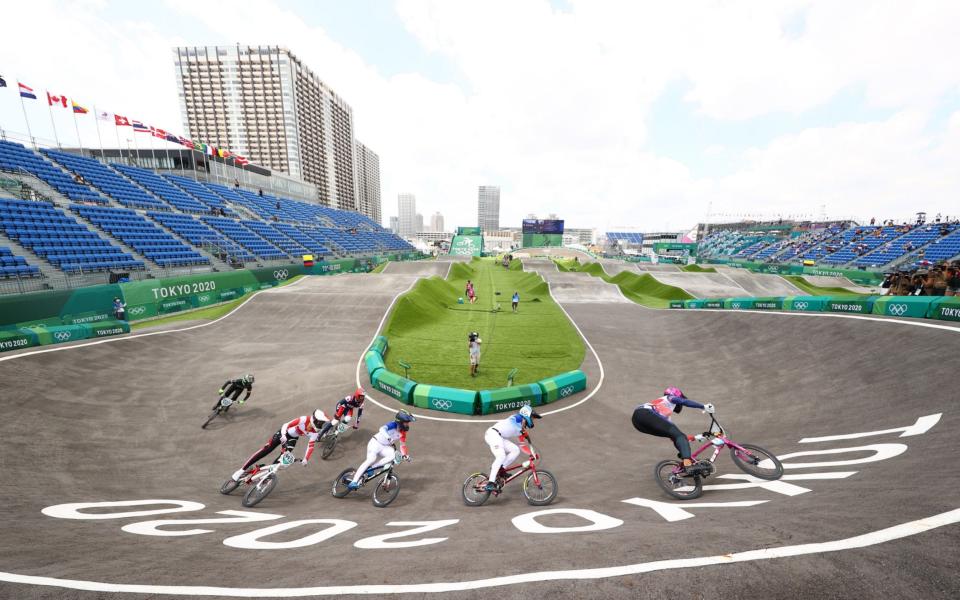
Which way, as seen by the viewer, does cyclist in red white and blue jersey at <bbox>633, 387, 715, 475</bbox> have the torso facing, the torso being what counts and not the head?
to the viewer's right

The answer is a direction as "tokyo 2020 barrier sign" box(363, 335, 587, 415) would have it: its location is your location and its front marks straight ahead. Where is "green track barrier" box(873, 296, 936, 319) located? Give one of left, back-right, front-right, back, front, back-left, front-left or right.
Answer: left

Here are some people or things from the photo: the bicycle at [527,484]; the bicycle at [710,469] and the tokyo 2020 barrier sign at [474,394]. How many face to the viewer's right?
2

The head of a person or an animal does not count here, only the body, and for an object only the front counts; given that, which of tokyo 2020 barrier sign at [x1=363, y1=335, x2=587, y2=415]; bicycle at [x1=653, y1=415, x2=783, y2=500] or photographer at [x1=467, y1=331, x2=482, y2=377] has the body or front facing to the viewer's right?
the bicycle

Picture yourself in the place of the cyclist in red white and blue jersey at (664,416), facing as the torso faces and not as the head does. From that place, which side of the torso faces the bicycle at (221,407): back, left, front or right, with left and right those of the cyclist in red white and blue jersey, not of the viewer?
back

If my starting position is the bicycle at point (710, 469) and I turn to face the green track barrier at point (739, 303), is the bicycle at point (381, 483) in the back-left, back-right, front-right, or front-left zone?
back-left

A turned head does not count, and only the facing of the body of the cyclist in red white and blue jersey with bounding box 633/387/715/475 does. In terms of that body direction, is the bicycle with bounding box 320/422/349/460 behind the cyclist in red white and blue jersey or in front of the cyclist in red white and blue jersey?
behind

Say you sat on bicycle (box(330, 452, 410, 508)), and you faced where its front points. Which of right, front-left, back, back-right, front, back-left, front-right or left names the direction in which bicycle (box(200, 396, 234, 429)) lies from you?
back

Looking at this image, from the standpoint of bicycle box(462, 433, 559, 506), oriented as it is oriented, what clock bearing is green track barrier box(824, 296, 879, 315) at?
The green track barrier is roughly at 11 o'clock from the bicycle.

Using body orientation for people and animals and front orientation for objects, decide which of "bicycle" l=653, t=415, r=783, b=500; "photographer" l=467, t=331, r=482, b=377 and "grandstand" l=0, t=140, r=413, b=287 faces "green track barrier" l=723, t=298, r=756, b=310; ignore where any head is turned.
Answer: the grandstand

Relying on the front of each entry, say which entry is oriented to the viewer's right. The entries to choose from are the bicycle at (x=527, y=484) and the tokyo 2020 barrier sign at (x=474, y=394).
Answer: the bicycle

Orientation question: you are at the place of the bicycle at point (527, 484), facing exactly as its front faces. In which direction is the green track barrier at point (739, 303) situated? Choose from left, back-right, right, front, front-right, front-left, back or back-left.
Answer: front-left

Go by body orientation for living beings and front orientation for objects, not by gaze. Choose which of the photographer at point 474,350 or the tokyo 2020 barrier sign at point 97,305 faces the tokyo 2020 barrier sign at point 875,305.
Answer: the tokyo 2020 barrier sign at point 97,305

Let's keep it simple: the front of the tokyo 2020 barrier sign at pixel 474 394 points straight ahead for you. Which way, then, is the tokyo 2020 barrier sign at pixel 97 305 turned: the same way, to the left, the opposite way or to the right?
to the left

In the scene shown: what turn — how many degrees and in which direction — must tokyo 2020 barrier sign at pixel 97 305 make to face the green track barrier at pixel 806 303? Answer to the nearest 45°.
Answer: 0° — it already faces it

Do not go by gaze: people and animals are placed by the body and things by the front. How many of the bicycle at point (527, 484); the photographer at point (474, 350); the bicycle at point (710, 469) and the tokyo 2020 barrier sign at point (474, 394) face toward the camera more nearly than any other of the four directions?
2

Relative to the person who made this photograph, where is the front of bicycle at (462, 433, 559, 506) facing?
facing to the right of the viewer

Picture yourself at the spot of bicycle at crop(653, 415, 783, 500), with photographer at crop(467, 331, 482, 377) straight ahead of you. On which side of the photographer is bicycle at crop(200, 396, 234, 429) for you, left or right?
left
